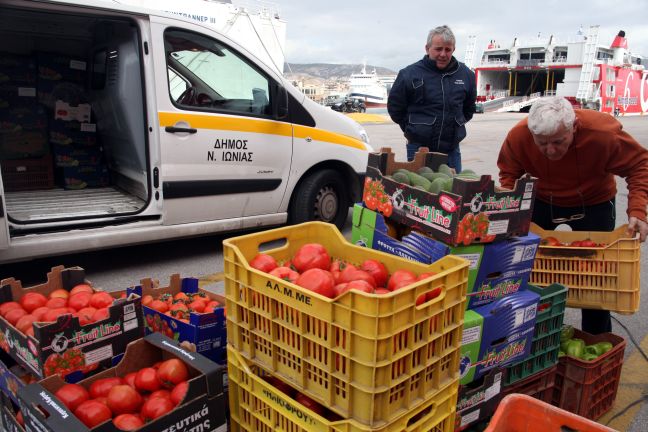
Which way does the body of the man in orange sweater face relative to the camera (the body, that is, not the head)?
toward the camera

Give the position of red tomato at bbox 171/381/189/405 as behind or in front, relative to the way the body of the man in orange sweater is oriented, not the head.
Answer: in front

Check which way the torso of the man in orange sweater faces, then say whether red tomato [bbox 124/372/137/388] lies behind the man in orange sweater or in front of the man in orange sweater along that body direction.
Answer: in front

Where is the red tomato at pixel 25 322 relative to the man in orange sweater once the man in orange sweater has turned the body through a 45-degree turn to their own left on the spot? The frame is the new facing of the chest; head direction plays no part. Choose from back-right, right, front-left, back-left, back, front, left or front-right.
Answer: right

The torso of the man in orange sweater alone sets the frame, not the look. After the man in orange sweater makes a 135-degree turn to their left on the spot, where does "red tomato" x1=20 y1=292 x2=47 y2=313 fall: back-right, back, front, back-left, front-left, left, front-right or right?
back

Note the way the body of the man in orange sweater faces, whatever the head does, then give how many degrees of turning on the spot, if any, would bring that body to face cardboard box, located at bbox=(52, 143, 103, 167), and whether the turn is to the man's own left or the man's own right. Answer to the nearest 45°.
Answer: approximately 90° to the man's own right

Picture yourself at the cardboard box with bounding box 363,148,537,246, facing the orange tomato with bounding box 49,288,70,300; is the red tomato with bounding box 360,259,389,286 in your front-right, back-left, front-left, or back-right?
front-left

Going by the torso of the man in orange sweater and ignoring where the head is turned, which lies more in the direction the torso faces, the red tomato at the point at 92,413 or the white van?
the red tomato

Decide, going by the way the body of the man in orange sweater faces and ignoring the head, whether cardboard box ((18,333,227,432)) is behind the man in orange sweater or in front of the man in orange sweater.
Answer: in front

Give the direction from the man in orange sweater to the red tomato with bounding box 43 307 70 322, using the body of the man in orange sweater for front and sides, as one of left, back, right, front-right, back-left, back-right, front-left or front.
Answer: front-right

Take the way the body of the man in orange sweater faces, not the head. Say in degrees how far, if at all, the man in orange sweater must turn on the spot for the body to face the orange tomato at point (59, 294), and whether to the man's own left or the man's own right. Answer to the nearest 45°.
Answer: approximately 45° to the man's own right

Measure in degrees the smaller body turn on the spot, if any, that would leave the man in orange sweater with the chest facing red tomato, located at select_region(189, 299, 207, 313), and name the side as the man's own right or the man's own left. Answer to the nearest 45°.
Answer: approximately 45° to the man's own right

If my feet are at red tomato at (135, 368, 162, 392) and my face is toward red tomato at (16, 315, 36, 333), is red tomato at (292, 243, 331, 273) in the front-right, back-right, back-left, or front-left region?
back-right

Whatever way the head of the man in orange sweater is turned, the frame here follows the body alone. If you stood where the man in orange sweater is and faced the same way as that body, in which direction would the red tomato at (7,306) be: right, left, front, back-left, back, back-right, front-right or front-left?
front-right

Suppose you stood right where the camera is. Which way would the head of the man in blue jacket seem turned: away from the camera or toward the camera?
toward the camera

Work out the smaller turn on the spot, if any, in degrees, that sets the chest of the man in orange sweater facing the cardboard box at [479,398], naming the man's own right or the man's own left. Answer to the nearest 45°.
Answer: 0° — they already face it

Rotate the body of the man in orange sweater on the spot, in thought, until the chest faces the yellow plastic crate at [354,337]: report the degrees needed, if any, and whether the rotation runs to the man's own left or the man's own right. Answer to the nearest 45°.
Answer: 0° — they already face it
